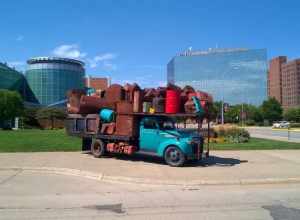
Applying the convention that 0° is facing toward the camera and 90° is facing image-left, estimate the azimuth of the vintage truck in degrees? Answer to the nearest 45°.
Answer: approximately 315°

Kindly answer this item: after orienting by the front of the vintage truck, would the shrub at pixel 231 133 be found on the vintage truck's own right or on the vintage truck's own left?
on the vintage truck's own left
